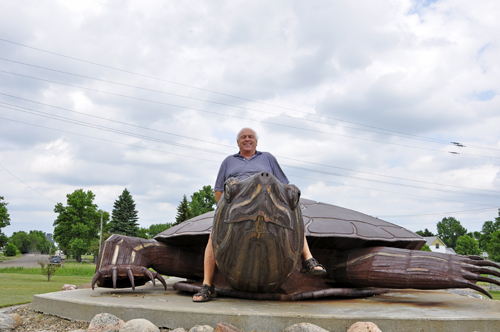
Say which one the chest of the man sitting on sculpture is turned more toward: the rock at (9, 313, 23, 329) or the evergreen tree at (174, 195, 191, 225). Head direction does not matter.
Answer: the rock

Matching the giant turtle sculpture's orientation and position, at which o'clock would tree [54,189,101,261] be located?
The tree is roughly at 5 o'clock from the giant turtle sculpture.

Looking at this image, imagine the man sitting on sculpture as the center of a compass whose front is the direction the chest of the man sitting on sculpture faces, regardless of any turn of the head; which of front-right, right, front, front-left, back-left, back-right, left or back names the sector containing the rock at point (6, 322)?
right

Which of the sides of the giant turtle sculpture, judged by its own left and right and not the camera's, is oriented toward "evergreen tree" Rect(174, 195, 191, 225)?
back

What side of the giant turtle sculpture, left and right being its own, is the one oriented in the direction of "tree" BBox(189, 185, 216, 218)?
back

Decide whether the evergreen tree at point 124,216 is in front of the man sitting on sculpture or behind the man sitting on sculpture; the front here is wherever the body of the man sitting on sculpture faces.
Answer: behind

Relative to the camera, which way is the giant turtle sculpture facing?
toward the camera

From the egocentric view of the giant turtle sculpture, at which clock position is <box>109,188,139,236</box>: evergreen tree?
The evergreen tree is roughly at 5 o'clock from the giant turtle sculpture.

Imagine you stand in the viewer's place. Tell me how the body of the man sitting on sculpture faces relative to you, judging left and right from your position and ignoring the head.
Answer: facing the viewer
